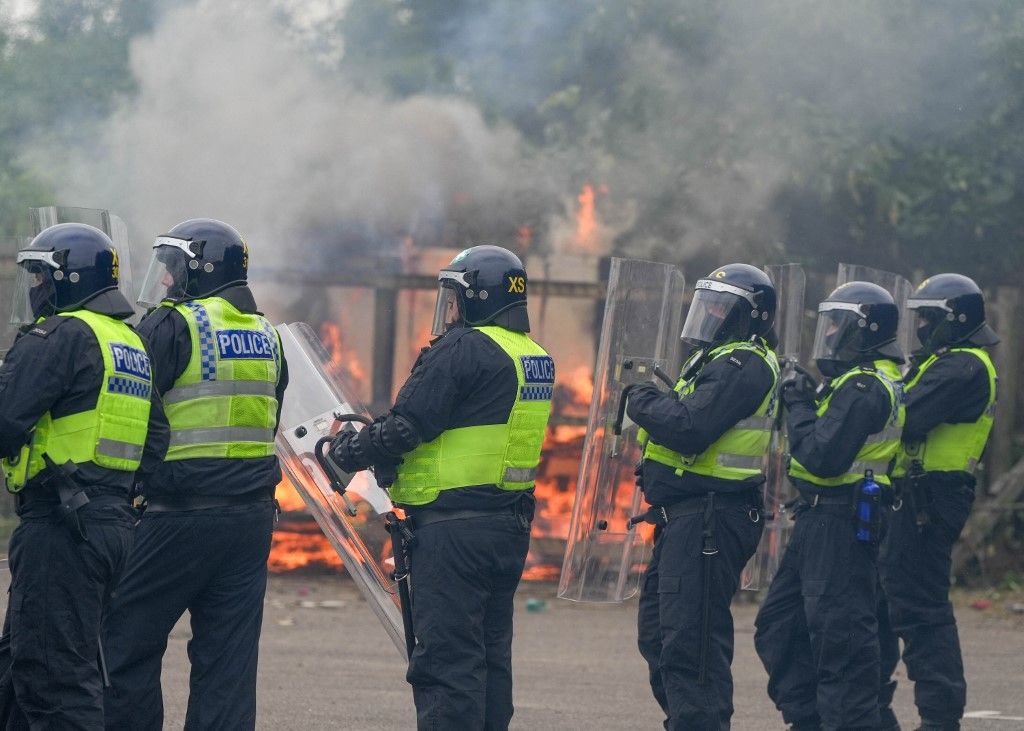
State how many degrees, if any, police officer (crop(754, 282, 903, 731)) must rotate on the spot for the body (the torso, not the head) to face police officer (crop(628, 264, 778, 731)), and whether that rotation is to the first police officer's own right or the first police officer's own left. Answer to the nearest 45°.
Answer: approximately 45° to the first police officer's own left

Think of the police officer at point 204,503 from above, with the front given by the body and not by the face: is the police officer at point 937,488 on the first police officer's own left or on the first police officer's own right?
on the first police officer's own right

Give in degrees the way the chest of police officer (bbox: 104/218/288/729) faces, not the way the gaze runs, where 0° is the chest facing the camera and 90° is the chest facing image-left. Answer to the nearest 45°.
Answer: approximately 135°

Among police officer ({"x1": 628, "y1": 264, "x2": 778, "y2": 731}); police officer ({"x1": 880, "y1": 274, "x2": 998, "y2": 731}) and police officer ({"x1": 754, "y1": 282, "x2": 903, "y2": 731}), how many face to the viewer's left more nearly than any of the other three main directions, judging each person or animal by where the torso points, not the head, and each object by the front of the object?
3

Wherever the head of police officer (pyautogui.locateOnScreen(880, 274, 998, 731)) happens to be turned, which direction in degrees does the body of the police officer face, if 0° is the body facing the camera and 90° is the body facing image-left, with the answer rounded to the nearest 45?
approximately 90°

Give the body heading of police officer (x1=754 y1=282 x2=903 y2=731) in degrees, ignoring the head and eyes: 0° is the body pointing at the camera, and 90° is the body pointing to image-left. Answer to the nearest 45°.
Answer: approximately 90°

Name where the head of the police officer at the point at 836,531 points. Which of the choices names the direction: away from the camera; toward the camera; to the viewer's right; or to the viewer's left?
to the viewer's left

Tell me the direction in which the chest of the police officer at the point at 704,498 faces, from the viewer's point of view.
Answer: to the viewer's left

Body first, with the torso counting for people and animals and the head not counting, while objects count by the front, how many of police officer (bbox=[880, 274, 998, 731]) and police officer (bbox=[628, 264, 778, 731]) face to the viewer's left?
2

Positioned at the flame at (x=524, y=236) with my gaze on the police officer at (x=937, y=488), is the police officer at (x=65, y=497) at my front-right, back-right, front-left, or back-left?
front-right

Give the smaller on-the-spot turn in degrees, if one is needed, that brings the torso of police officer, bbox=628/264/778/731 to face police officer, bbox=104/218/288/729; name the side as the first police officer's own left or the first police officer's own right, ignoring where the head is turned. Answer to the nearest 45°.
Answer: approximately 45° to the first police officer's own left

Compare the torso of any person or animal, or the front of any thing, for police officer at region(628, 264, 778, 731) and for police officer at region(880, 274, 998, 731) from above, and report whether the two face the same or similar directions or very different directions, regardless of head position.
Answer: same or similar directions

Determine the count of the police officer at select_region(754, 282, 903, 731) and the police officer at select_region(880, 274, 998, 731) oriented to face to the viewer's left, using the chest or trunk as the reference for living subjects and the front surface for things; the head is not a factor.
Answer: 2

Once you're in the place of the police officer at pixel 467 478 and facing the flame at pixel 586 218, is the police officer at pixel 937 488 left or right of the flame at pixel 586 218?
right
